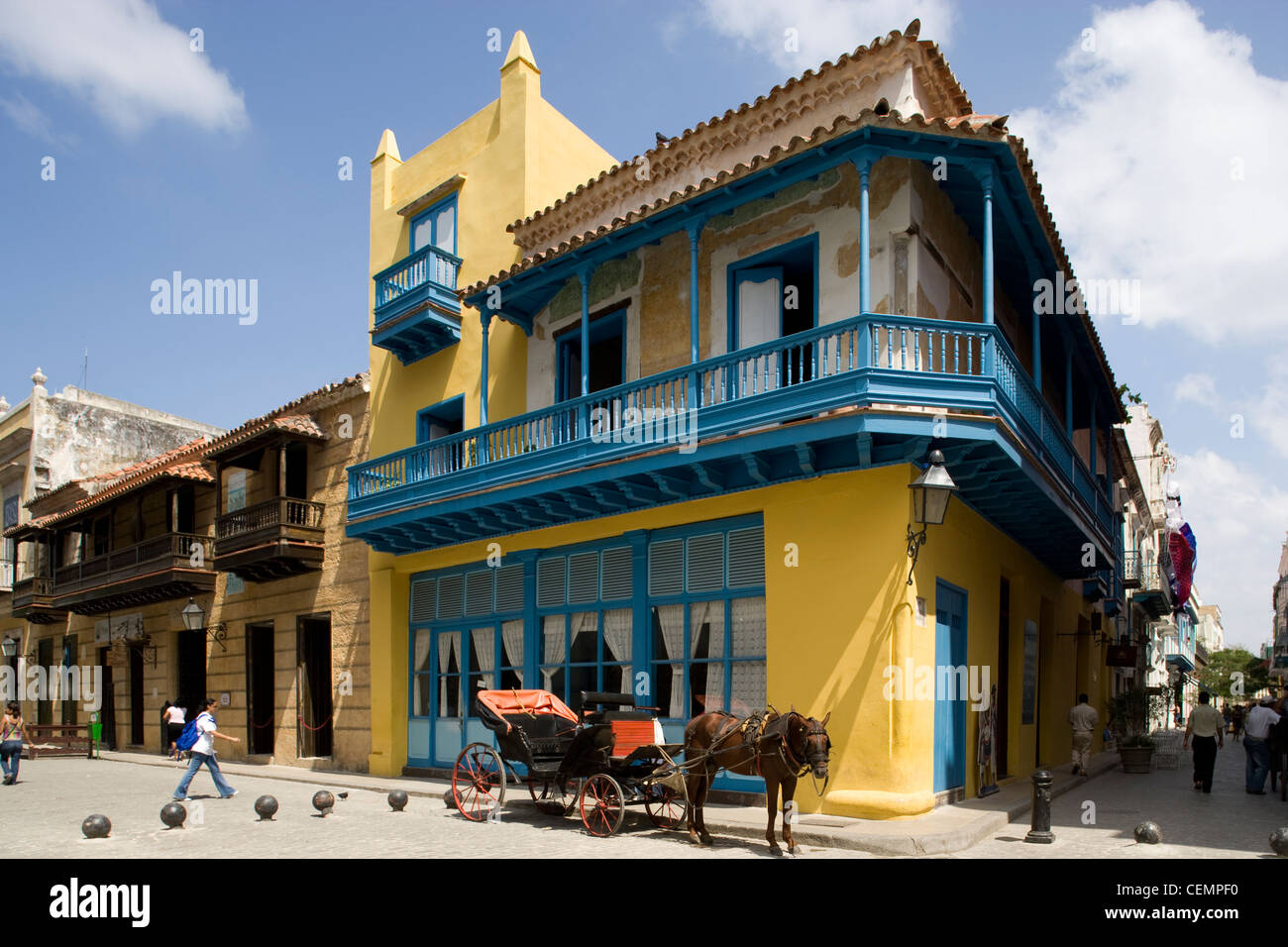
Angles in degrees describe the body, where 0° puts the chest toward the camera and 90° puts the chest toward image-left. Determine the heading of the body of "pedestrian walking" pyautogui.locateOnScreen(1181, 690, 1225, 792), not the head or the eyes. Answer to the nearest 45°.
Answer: approximately 180°

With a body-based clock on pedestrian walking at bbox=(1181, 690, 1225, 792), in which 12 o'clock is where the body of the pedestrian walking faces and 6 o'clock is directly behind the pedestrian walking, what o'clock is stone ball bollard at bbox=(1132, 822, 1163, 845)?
The stone ball bollard is roughly at 6 o'clock from the pedestrian walking.

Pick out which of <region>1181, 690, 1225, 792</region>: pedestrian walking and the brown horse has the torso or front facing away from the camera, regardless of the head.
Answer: the pedestrian walking

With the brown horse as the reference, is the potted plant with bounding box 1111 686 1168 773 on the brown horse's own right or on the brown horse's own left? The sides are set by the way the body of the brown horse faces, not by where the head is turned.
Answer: on the brown horse's own left

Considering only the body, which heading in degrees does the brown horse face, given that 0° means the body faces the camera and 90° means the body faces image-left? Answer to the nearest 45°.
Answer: approximately 315°

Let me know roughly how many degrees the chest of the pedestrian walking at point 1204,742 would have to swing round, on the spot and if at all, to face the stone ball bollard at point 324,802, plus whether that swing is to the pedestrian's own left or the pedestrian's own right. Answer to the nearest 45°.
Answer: approximately 135° to the pedestrian's own left

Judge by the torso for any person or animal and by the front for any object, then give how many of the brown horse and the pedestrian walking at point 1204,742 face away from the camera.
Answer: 1

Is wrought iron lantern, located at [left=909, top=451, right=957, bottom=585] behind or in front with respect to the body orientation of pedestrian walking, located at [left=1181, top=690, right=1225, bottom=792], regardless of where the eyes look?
behind
